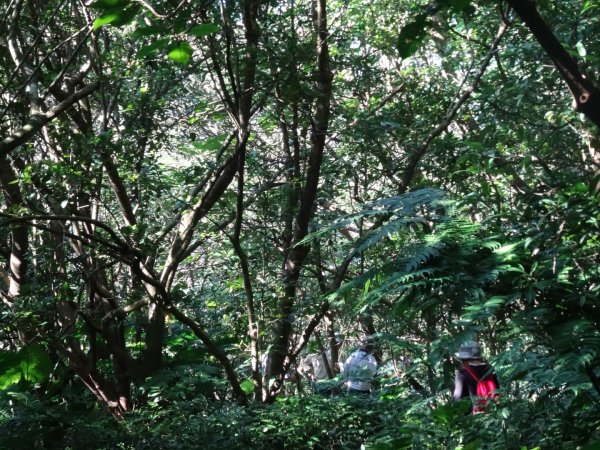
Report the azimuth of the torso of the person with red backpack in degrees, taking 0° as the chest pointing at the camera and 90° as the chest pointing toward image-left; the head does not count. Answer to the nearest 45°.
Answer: approximately 135°

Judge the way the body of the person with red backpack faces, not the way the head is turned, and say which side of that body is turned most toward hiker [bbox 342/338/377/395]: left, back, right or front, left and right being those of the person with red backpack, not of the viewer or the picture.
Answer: front
